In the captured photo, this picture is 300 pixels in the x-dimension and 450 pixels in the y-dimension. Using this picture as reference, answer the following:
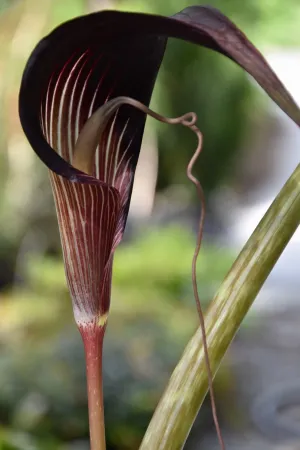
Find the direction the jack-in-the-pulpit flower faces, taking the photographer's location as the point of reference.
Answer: facing the viewer and to the right of the viewer
